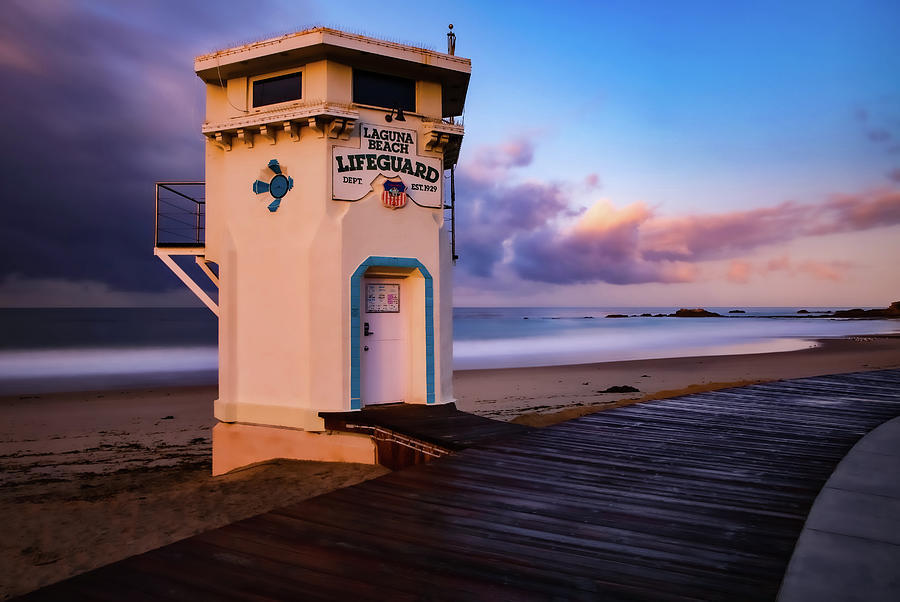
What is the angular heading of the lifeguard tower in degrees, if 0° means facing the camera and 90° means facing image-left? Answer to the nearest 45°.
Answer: approximately 315°
